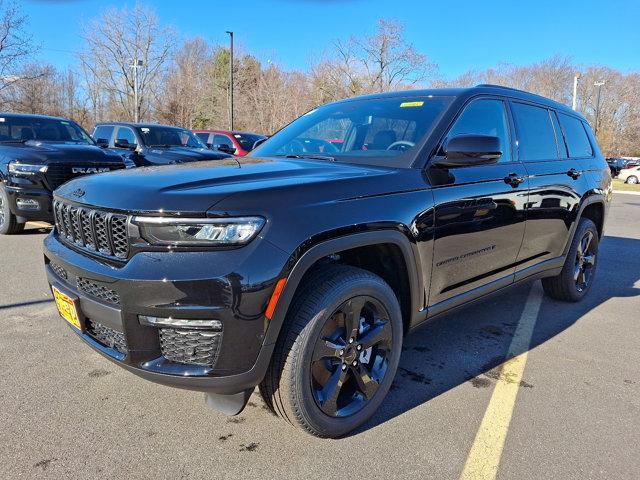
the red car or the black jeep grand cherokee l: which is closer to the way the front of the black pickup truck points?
the black jeep grand cherokee l

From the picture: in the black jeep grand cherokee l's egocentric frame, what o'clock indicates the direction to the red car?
The red car is roughly at 4 o'clock from the black jeep grand cherokee l.

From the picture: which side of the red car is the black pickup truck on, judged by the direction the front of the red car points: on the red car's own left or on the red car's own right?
on the red car's own right

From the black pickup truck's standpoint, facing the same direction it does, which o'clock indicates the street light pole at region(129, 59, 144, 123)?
The street light pole is roughly at 8 o'clock from the black pickup truck.

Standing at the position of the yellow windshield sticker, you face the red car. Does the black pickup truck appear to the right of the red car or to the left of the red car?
left

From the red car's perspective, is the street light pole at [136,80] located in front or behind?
behind

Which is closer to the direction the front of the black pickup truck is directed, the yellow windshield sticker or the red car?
the yellow windshield sticker

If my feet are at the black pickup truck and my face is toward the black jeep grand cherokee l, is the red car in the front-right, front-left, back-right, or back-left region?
back-left
